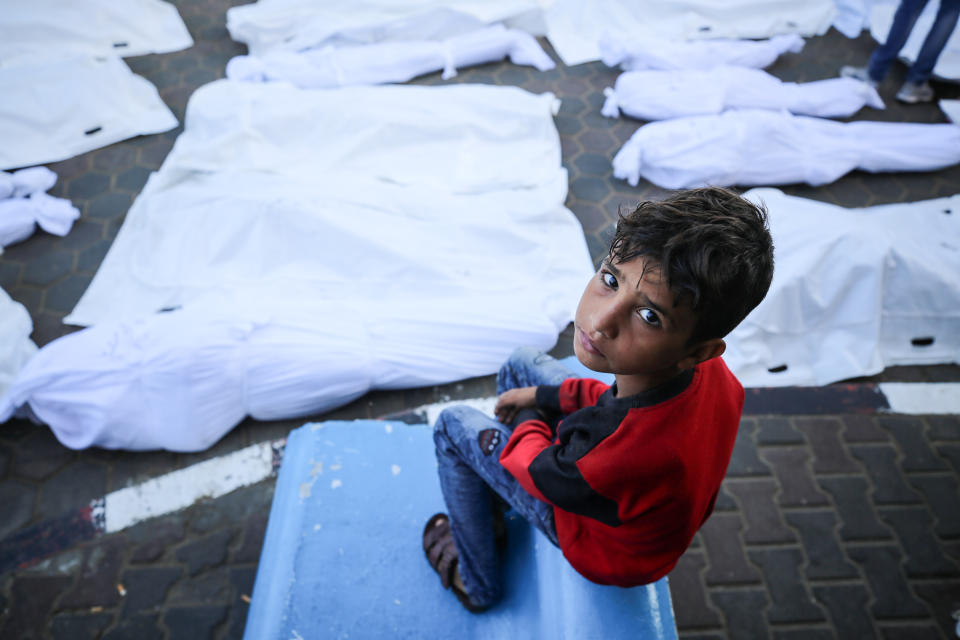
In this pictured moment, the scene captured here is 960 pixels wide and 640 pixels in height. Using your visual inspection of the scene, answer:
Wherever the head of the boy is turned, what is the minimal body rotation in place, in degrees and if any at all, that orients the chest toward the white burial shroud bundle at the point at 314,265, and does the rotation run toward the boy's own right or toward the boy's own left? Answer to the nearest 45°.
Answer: approximately 45° to the boy's own right

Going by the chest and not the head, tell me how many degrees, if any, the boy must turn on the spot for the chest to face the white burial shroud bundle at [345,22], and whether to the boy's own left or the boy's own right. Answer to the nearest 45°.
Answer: approximately 45° to the boy's own right

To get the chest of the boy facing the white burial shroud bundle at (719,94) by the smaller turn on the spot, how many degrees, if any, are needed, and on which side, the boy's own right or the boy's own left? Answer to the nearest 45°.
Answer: approximately 90° to the boy's own right

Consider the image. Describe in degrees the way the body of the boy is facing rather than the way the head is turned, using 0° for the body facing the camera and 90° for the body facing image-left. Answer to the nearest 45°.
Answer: approximately 90°

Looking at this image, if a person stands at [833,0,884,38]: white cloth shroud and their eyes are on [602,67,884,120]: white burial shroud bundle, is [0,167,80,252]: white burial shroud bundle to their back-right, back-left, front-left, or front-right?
front-right

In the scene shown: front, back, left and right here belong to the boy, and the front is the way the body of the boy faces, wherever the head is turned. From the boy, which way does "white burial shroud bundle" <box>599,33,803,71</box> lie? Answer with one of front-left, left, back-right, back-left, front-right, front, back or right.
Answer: right

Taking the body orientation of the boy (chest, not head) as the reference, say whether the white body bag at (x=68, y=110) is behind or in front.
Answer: in front
